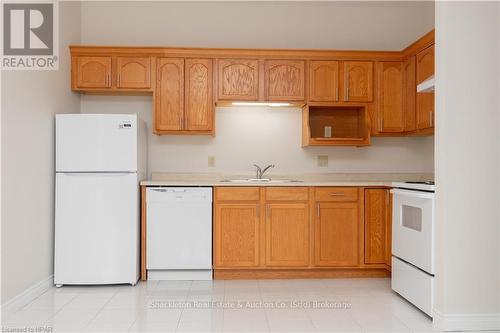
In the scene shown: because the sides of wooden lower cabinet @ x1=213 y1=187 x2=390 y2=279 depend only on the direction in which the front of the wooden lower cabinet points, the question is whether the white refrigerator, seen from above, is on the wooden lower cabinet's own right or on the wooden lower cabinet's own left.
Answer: on the wooden lower cabinet's own right

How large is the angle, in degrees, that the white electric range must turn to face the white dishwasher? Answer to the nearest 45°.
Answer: approximately 45° to its right

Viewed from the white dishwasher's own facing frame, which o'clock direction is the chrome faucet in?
The chrome faucet is roughly at 8 o'clock from the white dishwasher.

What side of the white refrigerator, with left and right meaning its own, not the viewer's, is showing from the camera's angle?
front

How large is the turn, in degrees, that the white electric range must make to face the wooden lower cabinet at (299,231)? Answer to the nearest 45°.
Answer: approximately 90° to its right

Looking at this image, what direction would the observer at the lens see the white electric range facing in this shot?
facing the viewer and to the left of the viewer

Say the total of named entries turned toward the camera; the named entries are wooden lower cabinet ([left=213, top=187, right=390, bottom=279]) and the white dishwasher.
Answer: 2

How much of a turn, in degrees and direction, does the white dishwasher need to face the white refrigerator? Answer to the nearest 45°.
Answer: approximately 90° to its right

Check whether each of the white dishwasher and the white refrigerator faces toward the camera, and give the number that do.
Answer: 2

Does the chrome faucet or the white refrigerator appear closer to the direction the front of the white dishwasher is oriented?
the white refrigerator
